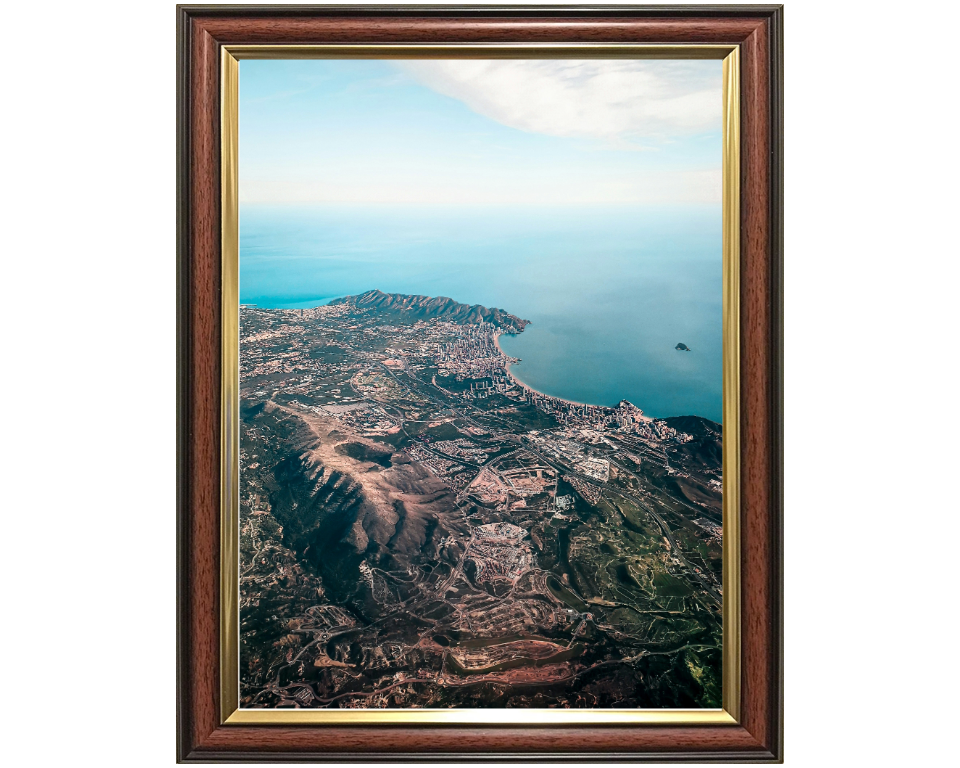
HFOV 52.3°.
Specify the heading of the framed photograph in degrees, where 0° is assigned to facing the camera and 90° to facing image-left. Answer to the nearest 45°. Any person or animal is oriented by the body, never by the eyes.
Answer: approximately 0°
